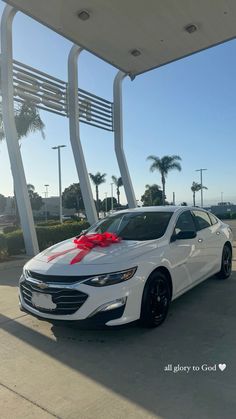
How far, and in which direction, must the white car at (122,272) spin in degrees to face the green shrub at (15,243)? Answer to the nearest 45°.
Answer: approximately 90° to its right

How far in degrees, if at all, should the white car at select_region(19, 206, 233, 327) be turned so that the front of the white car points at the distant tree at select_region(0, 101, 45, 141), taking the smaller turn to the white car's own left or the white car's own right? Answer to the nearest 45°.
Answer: approximately 135° to the white car's own right

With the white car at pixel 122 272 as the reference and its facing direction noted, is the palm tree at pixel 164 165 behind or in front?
behind
